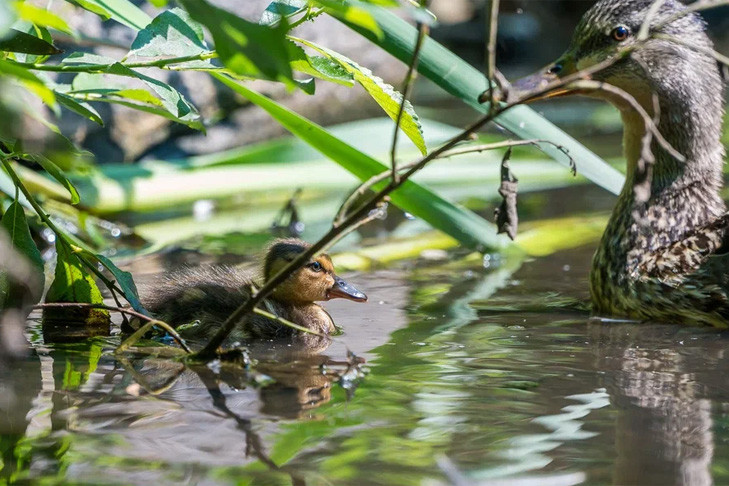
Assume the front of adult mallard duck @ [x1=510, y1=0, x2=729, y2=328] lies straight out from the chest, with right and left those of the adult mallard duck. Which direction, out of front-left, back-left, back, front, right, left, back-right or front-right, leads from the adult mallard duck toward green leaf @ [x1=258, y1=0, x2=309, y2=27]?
front-left

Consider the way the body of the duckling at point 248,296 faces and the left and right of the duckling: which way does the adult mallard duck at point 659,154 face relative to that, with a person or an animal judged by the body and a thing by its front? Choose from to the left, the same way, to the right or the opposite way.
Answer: the opposite way

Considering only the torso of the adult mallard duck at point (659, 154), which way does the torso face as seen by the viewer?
to the viewer's left

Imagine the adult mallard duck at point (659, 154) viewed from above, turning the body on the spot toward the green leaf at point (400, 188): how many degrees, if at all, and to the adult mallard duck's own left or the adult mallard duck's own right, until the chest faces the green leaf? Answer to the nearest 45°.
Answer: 0° — it already faces it

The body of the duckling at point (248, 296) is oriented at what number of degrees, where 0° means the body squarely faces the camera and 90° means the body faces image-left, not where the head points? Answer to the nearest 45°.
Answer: approximately 270°

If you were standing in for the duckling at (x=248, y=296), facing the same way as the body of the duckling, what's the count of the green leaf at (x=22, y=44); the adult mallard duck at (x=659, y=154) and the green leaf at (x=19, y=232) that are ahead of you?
1

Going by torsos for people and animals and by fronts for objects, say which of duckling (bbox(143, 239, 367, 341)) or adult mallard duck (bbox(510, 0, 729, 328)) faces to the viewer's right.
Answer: the duckling

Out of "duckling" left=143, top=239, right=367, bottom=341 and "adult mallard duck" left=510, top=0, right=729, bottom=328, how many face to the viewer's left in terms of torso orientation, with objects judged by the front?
1

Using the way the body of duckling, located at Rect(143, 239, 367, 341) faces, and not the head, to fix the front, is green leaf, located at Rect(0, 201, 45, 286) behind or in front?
behind
